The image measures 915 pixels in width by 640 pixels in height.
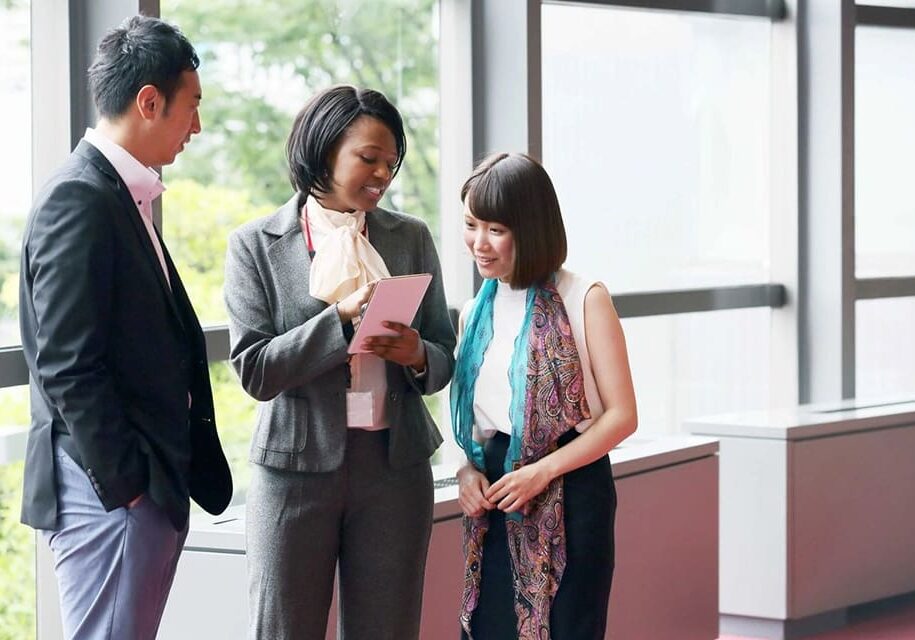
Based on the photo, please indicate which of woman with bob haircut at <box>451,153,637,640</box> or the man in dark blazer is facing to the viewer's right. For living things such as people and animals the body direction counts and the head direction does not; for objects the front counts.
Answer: the man in dark blazer

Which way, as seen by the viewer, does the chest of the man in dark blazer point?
to the viewer's right

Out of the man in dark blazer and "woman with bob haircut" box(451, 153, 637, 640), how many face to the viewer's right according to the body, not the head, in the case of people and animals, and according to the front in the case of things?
1

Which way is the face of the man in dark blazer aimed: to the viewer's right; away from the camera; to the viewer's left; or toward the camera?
to the viewer's right

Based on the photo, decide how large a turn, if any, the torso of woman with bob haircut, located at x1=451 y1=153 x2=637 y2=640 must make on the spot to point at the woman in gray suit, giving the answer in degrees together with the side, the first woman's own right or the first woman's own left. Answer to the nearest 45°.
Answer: approximately 45° to the first woman's own right

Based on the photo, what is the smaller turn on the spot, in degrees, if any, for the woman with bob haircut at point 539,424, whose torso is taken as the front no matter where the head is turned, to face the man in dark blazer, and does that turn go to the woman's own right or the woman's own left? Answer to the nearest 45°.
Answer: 0° — they already face them

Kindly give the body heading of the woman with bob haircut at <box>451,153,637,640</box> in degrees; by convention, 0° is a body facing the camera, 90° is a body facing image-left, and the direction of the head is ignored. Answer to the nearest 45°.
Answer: approximately 45°

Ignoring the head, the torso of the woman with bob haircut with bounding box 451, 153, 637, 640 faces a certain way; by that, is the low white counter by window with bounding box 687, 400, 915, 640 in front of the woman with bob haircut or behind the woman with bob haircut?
behind
